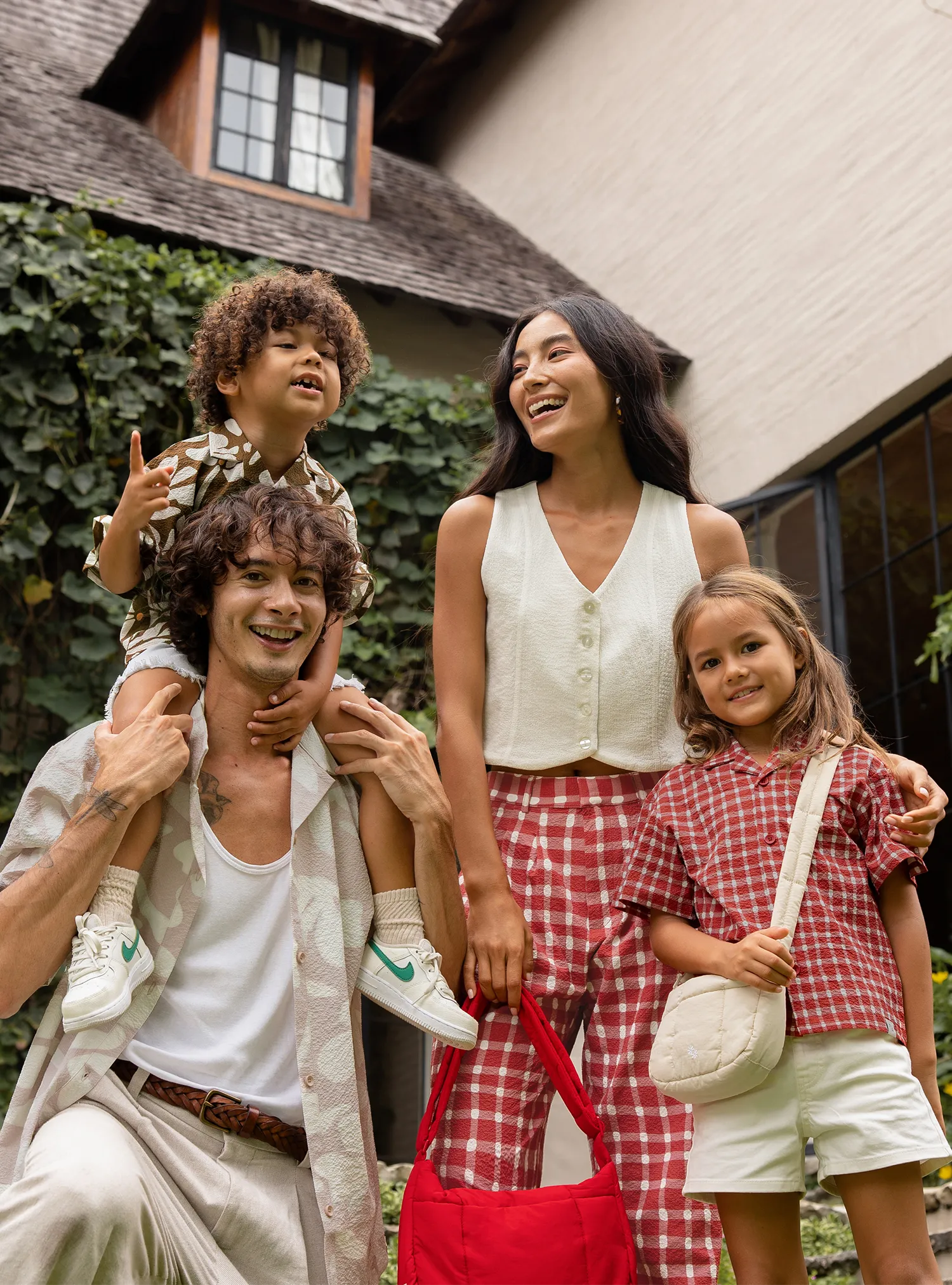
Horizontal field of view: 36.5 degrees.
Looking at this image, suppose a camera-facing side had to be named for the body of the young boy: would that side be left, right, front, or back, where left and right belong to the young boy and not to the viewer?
front

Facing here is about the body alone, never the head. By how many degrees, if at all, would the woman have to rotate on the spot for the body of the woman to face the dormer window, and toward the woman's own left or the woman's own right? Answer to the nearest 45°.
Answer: approximately 135° to the woman's own right

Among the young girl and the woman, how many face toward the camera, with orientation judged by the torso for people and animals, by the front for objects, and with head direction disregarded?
2

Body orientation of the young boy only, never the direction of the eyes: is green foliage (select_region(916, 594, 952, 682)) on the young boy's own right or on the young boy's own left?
on the young boy's own left

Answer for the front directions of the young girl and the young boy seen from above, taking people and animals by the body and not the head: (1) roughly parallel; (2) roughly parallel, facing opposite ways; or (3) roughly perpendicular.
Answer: roughly parallel

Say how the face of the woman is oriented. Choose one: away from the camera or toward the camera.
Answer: toward the camera

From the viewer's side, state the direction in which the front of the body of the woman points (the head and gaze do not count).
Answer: toward the camera

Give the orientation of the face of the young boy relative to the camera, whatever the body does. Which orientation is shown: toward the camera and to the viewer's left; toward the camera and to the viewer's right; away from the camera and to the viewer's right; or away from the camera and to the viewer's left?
toward the camera and to the viewer's right

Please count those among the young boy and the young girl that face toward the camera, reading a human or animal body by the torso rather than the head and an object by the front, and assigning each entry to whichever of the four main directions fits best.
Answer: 2

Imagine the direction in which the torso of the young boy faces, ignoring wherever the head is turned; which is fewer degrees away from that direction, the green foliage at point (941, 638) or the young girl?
the young girl

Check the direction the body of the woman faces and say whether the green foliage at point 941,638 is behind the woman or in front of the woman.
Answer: behind

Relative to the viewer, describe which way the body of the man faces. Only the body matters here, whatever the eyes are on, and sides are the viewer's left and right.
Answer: facing the viewer
